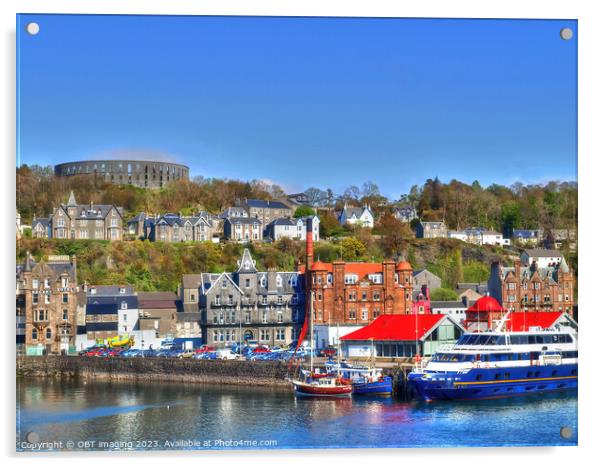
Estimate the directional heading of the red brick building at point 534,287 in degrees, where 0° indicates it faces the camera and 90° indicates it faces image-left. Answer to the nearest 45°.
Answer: approximately 0°

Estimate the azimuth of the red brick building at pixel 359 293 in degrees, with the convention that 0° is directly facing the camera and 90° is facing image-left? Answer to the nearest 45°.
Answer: approximately 0°

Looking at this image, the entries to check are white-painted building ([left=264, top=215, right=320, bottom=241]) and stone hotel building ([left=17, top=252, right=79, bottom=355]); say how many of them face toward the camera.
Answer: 2

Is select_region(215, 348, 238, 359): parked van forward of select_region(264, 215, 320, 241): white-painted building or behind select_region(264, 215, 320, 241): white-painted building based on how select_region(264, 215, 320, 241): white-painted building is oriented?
forward

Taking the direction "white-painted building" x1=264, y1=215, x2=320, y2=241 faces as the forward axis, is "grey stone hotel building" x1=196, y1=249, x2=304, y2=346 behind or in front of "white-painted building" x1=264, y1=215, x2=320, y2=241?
in front

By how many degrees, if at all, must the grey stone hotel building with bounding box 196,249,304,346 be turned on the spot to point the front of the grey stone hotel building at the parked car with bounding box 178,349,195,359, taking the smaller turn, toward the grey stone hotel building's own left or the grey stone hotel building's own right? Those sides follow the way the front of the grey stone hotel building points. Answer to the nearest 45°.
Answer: approximately 45° to the grey stone hotel building's own right

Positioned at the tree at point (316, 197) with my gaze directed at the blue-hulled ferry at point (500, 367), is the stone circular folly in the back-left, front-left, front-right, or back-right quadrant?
back-right

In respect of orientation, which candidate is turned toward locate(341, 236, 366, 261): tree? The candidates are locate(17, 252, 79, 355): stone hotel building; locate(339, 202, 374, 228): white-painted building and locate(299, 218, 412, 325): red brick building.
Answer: the white-painted building

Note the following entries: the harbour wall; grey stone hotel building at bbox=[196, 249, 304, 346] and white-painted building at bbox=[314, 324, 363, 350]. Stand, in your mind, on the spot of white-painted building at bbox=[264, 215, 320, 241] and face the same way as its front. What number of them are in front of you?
3

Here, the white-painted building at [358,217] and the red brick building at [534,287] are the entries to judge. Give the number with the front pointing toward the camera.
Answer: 2

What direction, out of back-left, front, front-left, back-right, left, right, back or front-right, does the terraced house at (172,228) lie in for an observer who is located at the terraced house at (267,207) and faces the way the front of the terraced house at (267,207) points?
right
